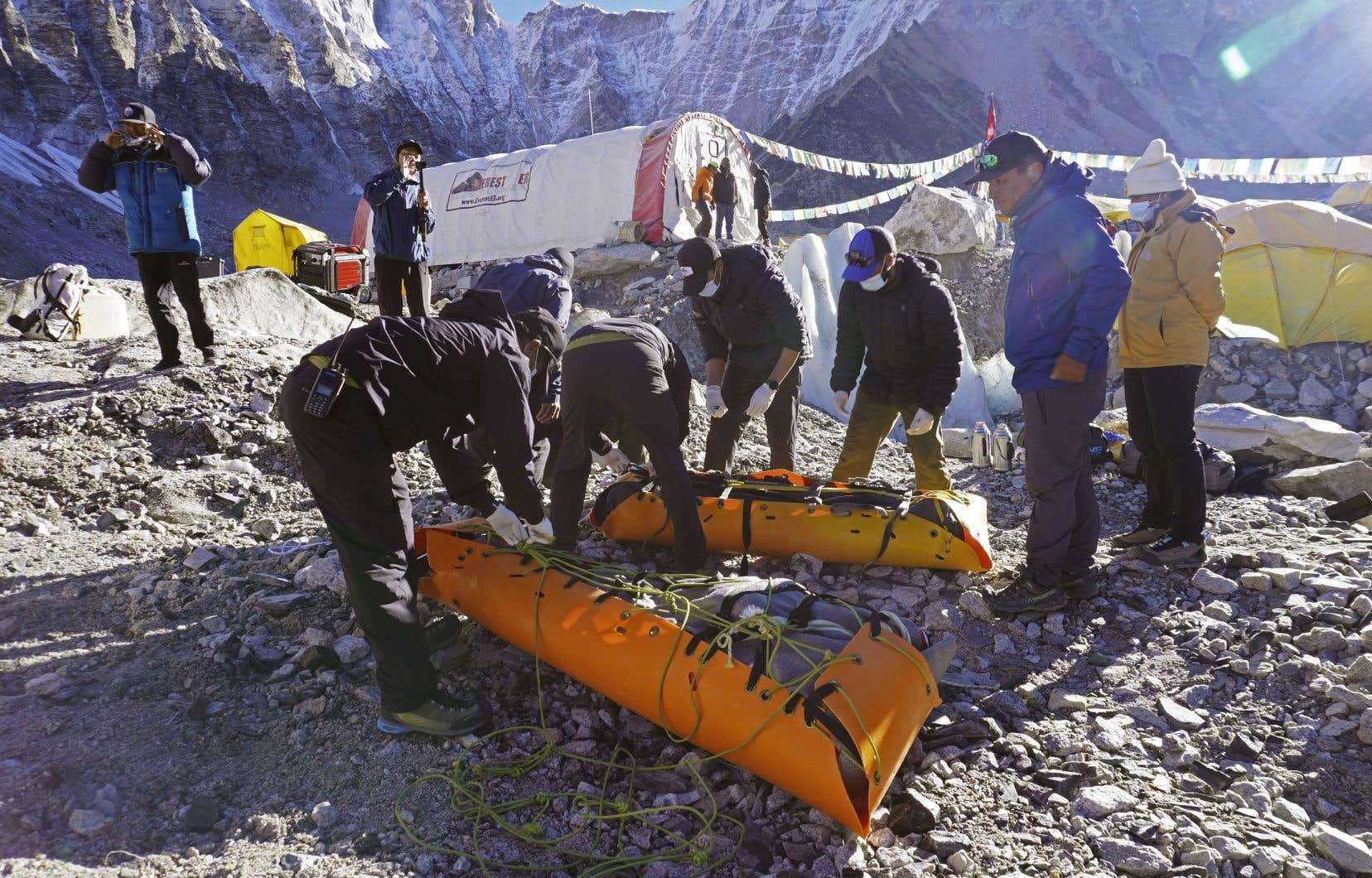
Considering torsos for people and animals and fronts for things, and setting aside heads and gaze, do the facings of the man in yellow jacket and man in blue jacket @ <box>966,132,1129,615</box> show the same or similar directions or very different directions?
same or similar directions

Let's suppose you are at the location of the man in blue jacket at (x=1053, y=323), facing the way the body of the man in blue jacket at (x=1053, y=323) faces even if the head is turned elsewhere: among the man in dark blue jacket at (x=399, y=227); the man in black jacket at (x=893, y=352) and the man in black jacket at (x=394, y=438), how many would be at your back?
0

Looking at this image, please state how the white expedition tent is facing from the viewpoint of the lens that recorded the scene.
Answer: facing the viewer and to the right of the viewer

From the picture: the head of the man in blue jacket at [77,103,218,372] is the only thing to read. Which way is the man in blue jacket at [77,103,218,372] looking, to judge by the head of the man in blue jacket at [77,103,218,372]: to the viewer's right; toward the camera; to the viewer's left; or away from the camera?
toward the camera

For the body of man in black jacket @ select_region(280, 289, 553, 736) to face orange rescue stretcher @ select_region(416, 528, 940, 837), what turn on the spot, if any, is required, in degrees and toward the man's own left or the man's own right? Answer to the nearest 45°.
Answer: approximately 45° to the man's own right

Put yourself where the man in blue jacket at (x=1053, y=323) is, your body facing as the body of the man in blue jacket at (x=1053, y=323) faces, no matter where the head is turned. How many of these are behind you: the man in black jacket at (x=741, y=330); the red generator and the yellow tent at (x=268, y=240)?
0

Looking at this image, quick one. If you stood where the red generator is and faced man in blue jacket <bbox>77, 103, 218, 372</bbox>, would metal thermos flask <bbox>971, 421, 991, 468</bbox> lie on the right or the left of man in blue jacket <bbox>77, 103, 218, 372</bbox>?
left

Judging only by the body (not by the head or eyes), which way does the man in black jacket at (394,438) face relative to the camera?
to the viewer's right

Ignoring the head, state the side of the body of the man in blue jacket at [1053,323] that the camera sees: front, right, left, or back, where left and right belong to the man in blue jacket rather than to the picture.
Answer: left

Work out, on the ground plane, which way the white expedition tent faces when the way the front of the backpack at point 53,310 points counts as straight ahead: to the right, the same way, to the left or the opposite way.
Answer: to the right

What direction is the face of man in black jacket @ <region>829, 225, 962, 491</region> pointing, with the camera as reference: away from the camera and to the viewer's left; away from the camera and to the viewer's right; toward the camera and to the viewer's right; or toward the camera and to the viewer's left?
toward the camera and to the viewer's left
